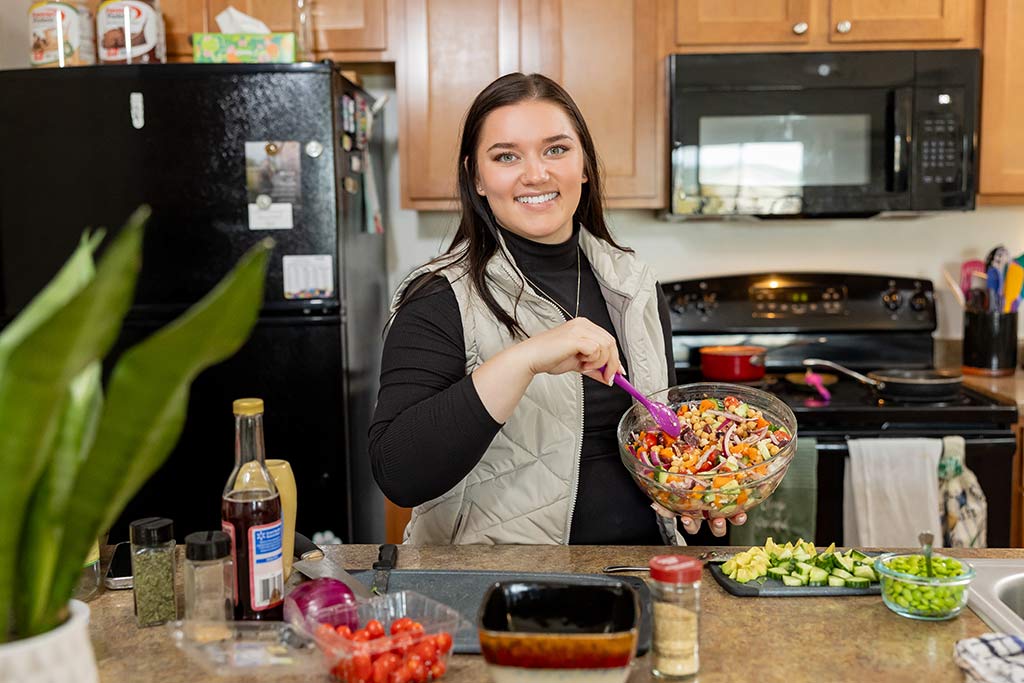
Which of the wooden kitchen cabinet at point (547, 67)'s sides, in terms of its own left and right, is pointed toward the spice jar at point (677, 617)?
front

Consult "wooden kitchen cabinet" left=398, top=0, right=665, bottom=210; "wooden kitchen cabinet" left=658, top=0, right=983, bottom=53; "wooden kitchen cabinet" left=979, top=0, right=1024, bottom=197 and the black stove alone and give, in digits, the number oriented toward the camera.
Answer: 4

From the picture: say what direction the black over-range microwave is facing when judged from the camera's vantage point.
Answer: facing the viewer

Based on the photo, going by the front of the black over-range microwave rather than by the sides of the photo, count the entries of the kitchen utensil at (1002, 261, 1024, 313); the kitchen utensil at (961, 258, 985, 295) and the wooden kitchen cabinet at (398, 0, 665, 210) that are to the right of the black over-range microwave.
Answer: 1

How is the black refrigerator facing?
toward the camera

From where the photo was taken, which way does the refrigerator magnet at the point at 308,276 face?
toward the camera

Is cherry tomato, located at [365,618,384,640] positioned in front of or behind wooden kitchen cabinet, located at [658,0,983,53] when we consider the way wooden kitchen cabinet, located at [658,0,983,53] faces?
in front

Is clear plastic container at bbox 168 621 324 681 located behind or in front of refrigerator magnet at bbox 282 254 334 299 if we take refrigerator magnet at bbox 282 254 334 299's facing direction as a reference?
in front

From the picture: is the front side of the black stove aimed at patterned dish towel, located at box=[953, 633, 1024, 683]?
yes

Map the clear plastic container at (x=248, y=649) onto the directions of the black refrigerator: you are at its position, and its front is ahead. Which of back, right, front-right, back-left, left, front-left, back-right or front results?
front
